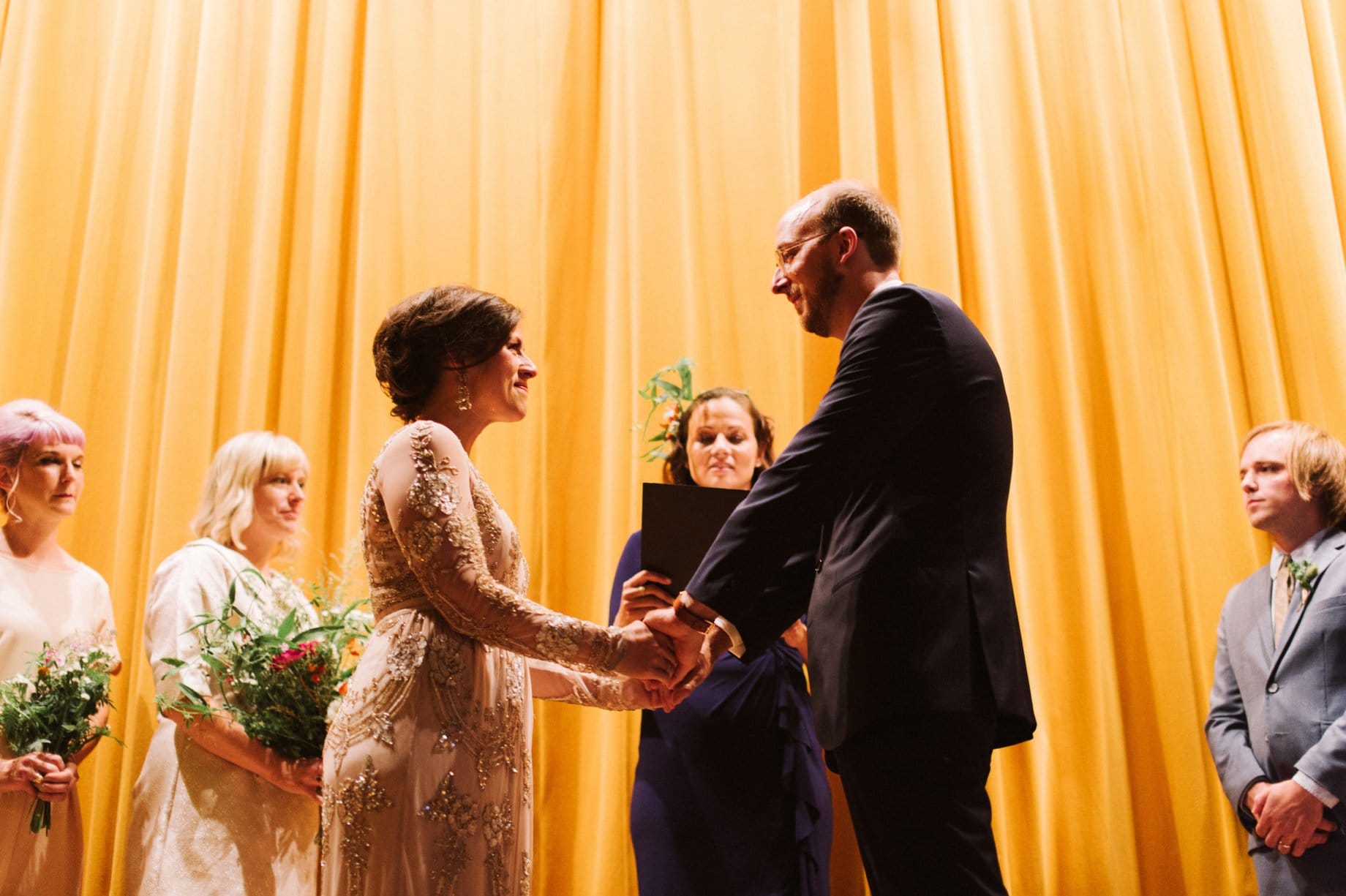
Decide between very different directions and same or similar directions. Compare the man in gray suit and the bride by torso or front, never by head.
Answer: very different directions

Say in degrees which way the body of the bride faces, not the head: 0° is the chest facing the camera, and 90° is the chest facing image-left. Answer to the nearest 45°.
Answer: approximately 270°

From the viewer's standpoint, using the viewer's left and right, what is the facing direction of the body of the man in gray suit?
facing the viewer and to the left of the viewer

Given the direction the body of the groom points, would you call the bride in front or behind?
in front

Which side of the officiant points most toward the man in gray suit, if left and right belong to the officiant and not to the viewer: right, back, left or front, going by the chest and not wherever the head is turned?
left

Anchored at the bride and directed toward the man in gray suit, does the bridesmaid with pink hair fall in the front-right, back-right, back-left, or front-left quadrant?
back-left

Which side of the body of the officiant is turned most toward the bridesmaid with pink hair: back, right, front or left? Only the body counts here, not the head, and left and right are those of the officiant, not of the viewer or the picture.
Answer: right

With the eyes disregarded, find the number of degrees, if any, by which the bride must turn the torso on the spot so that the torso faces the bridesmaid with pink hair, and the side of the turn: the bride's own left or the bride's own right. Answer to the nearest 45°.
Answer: approximately 135° to the bride's own left

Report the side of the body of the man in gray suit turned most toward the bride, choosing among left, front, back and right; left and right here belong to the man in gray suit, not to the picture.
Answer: front

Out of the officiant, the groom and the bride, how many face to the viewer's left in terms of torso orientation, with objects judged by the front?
1

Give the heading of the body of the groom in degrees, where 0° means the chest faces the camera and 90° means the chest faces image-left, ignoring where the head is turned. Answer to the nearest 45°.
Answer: approximately 90°

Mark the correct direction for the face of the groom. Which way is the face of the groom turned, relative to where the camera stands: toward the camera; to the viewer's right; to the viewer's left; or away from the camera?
to the viewer's left

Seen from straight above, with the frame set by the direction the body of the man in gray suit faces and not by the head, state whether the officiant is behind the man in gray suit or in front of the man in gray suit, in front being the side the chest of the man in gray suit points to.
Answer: in front
